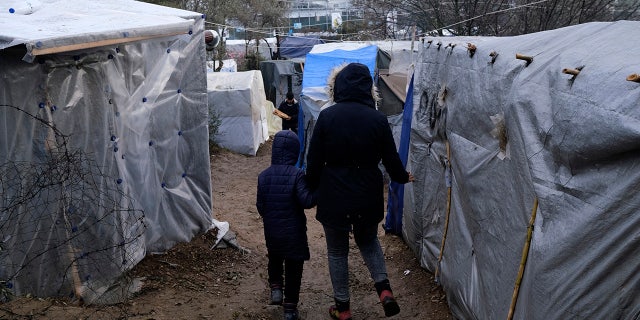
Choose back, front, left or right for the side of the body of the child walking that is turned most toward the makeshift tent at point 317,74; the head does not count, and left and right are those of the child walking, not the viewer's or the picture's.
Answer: front

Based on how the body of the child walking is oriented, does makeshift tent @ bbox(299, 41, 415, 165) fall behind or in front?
in front

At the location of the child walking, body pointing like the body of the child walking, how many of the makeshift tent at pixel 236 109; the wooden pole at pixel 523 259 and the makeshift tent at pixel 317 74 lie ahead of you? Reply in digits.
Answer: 2

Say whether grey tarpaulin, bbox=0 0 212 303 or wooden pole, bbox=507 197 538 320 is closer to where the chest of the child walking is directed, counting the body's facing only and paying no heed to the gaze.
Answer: the grey tarpaulin

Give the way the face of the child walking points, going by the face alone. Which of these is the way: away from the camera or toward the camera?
away from the camera

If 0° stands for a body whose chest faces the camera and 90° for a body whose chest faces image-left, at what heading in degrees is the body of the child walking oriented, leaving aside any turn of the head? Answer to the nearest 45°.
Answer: approximately 180°

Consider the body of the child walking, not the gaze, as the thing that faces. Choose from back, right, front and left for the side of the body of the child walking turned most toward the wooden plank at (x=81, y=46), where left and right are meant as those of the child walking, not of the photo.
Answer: left
